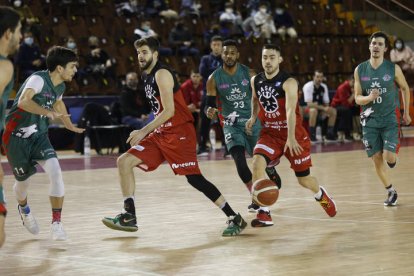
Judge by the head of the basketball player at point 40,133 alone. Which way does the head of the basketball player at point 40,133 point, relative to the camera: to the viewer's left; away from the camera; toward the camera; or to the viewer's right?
to the viewer's right

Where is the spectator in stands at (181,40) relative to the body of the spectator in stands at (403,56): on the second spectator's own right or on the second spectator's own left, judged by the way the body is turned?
on the second spectator's own right

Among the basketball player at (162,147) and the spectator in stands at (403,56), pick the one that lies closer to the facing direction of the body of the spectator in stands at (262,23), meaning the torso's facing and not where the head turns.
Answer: the basketball player

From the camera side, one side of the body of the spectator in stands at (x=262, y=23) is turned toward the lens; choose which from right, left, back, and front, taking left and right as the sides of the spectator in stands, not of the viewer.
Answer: front

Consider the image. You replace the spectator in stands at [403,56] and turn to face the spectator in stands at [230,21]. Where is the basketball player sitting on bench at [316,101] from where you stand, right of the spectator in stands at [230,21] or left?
left

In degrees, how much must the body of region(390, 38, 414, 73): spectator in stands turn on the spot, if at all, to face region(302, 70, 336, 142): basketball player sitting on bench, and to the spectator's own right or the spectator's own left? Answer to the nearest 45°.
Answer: approximately 45° to the spectator's own right

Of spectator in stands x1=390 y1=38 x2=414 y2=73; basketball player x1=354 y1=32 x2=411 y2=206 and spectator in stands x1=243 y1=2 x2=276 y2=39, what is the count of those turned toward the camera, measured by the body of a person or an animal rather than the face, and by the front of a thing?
3

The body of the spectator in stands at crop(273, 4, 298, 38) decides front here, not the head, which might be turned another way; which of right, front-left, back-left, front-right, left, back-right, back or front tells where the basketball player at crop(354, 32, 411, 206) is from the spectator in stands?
front

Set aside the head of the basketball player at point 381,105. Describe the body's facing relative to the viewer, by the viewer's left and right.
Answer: facing the viewer

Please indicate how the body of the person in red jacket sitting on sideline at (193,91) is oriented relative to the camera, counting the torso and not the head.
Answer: toward the camera

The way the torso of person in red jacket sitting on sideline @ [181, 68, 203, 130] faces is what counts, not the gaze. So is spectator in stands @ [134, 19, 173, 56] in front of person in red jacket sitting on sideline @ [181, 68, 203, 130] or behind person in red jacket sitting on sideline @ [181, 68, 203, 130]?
behind

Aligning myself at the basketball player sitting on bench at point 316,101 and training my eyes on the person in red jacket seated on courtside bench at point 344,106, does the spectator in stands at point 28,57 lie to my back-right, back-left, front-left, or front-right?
back-left

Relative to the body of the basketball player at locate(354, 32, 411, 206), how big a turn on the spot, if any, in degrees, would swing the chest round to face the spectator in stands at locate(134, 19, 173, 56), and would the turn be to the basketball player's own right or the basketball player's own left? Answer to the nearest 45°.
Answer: approximately 135° to the basketball player's own right

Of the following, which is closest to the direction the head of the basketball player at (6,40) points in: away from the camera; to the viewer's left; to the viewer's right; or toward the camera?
to the viewer's right

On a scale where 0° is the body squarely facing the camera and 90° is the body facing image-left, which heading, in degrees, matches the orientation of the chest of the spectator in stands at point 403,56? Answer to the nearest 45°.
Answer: approximately 0°
